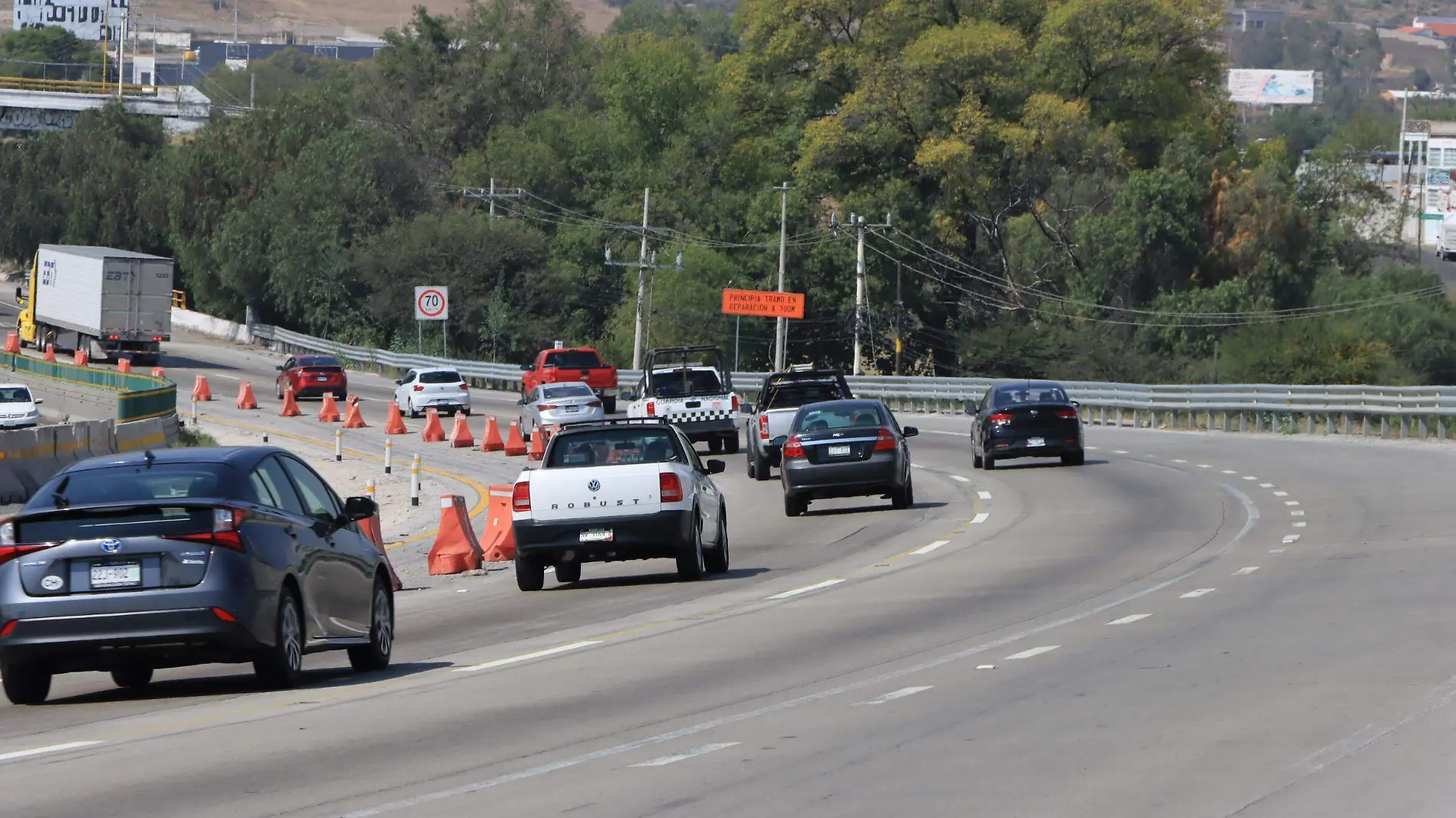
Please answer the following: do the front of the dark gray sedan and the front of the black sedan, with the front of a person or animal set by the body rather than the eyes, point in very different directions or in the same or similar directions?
same or similar directions

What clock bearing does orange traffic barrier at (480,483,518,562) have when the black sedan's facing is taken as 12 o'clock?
The orange traffic barrier is roughly at 7 o'clock from the black sedan.

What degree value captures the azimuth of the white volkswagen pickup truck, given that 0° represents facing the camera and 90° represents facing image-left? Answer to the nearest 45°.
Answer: approximately 180°

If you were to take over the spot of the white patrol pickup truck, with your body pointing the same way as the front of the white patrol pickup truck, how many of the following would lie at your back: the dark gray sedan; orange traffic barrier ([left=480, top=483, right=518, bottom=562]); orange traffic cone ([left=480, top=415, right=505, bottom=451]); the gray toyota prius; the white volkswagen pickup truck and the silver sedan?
4

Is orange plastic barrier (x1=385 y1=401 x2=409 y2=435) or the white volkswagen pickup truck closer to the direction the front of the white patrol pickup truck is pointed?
the orange plastic barrier

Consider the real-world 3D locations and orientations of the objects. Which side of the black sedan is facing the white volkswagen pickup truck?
back

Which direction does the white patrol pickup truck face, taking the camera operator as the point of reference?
facing away from the viewer

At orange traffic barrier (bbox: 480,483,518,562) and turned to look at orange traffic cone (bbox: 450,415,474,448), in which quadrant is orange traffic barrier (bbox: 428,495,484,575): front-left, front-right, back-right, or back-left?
back-left

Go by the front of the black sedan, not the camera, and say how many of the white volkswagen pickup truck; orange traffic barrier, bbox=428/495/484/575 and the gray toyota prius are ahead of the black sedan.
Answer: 0

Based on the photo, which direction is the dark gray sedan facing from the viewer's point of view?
away from the camera

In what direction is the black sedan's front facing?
away from the camera

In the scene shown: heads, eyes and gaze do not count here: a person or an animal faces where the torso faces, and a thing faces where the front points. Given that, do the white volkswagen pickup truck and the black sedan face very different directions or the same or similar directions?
same or similar directions

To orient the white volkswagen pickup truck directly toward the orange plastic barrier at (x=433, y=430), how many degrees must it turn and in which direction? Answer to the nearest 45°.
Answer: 0° — it already faces it

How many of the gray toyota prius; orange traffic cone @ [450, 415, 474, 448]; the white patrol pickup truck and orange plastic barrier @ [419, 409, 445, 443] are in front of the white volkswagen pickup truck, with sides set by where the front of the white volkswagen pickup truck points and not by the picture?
3

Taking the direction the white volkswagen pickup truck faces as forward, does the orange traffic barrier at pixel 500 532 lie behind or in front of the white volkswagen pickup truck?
in front

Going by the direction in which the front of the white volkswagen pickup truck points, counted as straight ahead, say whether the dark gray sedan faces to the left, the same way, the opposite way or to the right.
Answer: the same way

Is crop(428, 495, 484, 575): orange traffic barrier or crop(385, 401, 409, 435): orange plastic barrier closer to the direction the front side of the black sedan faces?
the orange plastic barrier
